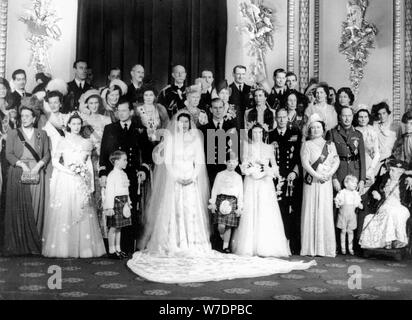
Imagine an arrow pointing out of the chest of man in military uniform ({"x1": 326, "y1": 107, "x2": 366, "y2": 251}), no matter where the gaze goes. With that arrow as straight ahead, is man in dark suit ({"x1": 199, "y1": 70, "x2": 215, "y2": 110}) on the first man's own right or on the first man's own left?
on the first man's own right

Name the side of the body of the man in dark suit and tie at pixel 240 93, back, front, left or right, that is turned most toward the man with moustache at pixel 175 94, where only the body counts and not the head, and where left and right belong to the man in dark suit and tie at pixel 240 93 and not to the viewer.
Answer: right

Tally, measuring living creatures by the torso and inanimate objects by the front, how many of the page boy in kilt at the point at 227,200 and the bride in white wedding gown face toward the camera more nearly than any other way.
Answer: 2

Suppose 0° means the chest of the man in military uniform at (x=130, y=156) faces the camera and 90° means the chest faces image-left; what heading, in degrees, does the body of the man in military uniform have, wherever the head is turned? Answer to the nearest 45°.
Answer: approximately 0°

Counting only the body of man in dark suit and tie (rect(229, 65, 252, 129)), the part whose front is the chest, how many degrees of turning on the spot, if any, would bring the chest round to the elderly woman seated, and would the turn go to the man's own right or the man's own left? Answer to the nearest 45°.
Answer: approximately 90° to the man's own left

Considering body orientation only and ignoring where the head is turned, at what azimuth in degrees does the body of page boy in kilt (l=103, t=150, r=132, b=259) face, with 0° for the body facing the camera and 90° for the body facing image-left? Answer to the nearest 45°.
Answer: approximately 315°

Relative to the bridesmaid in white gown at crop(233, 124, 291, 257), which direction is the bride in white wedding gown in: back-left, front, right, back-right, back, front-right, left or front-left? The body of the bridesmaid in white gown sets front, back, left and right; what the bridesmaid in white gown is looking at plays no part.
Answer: right
